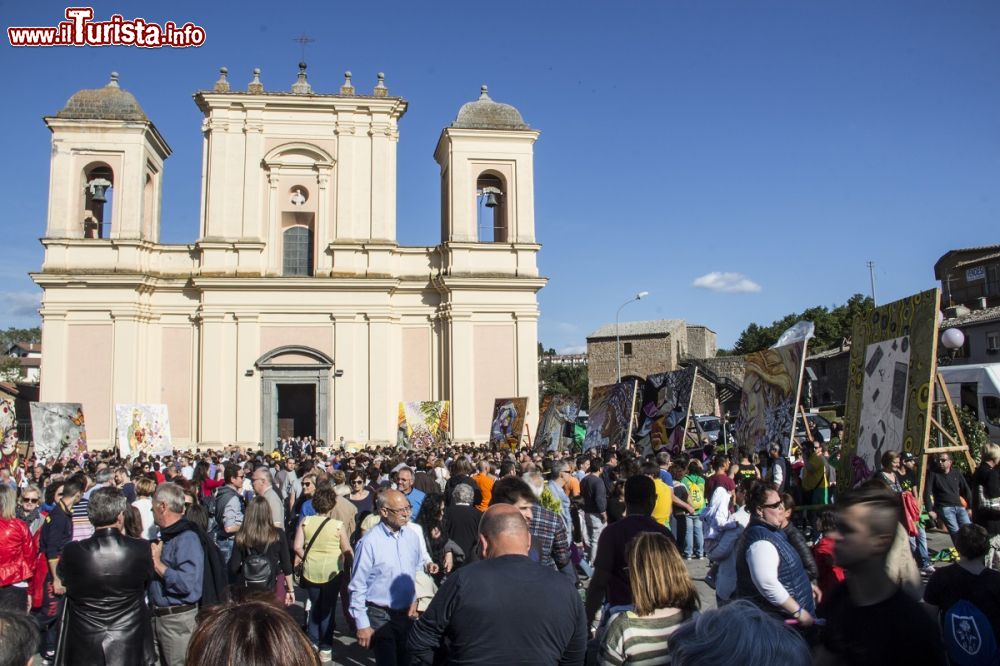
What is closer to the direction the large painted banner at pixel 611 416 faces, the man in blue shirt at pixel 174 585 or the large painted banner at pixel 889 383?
the man in blue shirt

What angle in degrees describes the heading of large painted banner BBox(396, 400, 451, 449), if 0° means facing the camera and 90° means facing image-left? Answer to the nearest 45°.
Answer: approximately 0°

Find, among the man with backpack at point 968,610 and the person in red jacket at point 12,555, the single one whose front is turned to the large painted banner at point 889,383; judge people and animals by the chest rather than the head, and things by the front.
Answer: the man with backpack

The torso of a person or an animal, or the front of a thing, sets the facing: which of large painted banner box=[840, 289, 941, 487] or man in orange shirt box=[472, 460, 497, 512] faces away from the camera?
the man in orange shirt

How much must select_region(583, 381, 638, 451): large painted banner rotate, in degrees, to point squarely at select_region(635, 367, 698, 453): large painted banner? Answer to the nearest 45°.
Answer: approximately 90° to its left

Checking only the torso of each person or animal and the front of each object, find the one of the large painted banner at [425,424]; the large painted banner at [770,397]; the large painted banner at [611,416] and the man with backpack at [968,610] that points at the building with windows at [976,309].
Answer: the man with backpack

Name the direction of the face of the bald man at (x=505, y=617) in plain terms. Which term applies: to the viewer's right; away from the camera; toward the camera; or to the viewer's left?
away from the camera

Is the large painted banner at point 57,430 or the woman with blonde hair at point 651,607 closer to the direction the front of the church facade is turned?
the woman with blonde hair

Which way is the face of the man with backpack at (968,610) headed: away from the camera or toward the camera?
away from the camera

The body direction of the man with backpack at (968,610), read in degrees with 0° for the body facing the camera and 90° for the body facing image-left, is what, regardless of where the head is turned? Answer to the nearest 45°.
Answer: approximately 180°

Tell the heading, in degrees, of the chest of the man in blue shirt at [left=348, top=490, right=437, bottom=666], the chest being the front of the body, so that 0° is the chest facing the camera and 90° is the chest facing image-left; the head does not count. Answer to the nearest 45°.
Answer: approximately 315°

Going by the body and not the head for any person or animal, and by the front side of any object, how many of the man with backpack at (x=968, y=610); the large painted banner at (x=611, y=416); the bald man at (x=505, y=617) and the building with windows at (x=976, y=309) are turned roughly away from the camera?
2

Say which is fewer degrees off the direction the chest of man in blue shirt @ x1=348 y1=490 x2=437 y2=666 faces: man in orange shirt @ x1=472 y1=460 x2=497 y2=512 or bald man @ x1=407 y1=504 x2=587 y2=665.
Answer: the bald man
